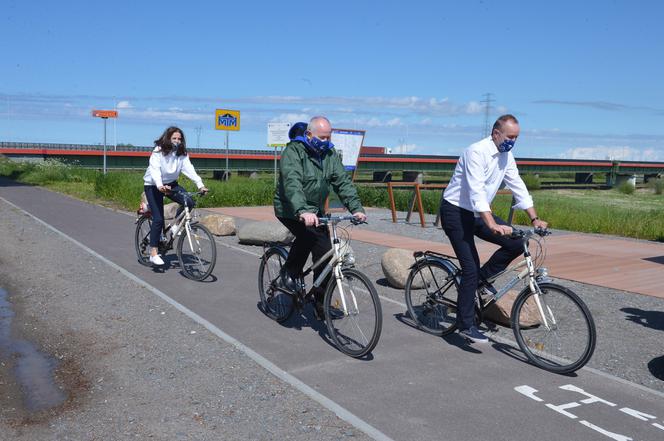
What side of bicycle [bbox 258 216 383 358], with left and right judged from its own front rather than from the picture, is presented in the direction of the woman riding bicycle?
back

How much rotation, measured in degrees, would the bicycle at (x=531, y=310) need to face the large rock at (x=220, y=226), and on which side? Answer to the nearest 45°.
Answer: approximately 180°

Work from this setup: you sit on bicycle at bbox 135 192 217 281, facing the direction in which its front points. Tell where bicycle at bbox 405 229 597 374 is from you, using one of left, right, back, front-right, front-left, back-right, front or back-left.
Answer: front

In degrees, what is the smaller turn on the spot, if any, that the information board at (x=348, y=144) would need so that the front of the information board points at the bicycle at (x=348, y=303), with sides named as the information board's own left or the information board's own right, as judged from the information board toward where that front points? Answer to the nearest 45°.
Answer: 0° — it already faces it

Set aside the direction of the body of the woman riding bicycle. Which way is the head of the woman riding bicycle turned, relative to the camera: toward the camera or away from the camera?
toward the camera

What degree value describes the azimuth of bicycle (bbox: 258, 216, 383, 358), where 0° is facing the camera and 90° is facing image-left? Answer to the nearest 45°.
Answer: approximately 315°

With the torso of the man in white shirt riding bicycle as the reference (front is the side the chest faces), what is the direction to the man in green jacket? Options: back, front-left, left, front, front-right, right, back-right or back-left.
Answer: back-right

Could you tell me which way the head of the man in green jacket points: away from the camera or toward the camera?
toward the camera

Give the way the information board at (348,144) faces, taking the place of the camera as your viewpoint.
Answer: facing the viewer

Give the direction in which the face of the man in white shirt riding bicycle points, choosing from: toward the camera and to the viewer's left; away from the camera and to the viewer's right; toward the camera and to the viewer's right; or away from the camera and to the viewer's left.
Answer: toward the camera and to the viewer's right

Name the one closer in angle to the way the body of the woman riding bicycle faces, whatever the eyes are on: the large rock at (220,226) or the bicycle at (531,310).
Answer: the bicycle

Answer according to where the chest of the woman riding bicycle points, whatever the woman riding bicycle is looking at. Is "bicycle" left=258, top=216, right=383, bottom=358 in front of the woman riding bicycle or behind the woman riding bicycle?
in front

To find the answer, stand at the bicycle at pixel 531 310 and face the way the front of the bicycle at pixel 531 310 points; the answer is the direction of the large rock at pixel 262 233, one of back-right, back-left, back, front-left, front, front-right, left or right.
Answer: back

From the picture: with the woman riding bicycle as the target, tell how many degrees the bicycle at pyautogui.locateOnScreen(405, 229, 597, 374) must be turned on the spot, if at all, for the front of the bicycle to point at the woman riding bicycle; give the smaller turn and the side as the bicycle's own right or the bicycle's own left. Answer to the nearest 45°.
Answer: approximately 180°

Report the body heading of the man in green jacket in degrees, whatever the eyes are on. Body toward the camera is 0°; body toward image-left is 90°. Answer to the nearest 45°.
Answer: approximately 315°

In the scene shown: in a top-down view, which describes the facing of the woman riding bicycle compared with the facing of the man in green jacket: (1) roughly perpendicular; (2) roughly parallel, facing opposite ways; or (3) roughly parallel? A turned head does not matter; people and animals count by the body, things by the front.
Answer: roughly parallel
